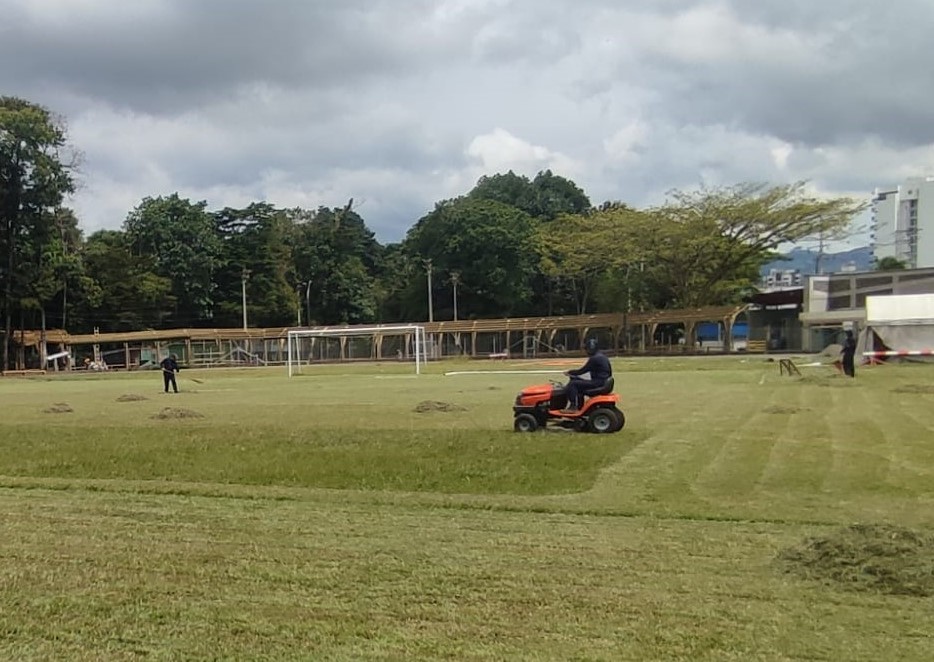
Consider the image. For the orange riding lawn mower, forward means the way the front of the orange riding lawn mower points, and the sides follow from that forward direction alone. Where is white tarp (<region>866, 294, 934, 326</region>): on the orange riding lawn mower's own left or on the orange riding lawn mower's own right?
on the orange riding lawn mower's own right

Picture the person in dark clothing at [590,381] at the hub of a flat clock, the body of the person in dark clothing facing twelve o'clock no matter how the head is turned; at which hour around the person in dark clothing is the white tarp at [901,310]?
The white tarp is roughly at 4 o'clock from the person in dark clothing.

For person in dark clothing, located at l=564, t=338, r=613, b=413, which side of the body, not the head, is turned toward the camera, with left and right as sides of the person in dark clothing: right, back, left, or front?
left

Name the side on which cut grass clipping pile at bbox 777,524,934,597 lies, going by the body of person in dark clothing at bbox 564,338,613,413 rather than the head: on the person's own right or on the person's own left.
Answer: on the person's own left

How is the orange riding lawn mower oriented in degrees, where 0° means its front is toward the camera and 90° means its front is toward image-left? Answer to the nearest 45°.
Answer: approximately 90°

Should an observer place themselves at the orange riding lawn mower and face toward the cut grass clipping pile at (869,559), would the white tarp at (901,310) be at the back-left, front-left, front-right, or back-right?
back-left
